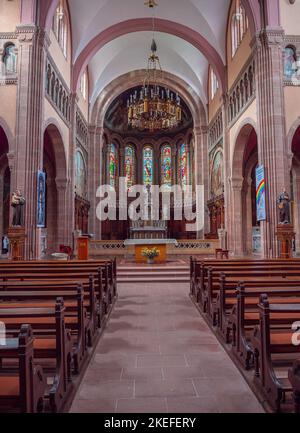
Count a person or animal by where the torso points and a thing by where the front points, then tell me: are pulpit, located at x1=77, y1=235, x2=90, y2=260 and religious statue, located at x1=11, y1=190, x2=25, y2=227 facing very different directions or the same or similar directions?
same or similar directions

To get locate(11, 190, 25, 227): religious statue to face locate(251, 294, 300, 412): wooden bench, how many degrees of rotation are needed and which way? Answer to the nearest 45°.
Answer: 0° — it already faces it

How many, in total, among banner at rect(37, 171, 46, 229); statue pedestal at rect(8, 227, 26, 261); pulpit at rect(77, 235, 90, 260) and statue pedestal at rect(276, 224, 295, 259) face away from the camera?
0

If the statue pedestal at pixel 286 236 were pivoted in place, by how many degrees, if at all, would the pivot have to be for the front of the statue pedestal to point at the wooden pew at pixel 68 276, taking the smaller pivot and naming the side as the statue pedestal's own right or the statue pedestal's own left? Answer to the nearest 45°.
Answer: approximately 45° to the statue pedestal's own right

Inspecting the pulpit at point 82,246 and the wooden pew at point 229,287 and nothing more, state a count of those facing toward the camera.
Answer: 1

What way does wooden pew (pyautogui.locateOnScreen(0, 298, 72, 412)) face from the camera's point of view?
away from the camera

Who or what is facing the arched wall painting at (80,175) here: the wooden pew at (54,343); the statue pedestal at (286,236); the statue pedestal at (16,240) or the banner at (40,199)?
the wooden pew

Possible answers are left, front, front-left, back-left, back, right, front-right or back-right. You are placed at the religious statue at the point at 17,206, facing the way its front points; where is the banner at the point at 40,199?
back-left

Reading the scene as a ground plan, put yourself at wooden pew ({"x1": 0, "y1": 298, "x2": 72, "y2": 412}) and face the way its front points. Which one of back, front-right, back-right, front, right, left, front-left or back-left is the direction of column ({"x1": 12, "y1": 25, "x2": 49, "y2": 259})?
front

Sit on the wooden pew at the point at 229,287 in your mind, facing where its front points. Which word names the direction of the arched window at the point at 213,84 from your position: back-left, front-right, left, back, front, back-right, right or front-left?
front
